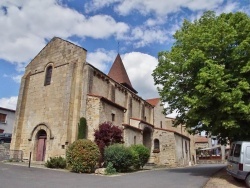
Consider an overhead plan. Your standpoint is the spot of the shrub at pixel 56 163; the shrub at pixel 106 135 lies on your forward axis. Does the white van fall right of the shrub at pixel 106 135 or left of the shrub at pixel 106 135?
right

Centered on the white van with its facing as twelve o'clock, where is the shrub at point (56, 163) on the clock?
The shrub is roughly at 8 o'clock from the white van.

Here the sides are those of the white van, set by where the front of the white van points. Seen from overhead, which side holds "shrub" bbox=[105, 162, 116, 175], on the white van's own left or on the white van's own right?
on the white van's own left

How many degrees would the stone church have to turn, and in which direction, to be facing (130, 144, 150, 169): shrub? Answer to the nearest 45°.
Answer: approximately 90° to its left

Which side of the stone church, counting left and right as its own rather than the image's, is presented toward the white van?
left

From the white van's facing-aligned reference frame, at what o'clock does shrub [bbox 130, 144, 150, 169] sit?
The shrub is roughly at 9 o'clock from the white van.

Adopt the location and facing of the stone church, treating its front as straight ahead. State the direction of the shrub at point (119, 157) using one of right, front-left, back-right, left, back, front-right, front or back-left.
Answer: left

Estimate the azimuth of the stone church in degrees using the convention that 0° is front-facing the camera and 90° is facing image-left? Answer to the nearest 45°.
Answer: approximately 45°

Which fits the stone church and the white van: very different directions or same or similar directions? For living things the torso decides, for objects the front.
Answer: very different directions
